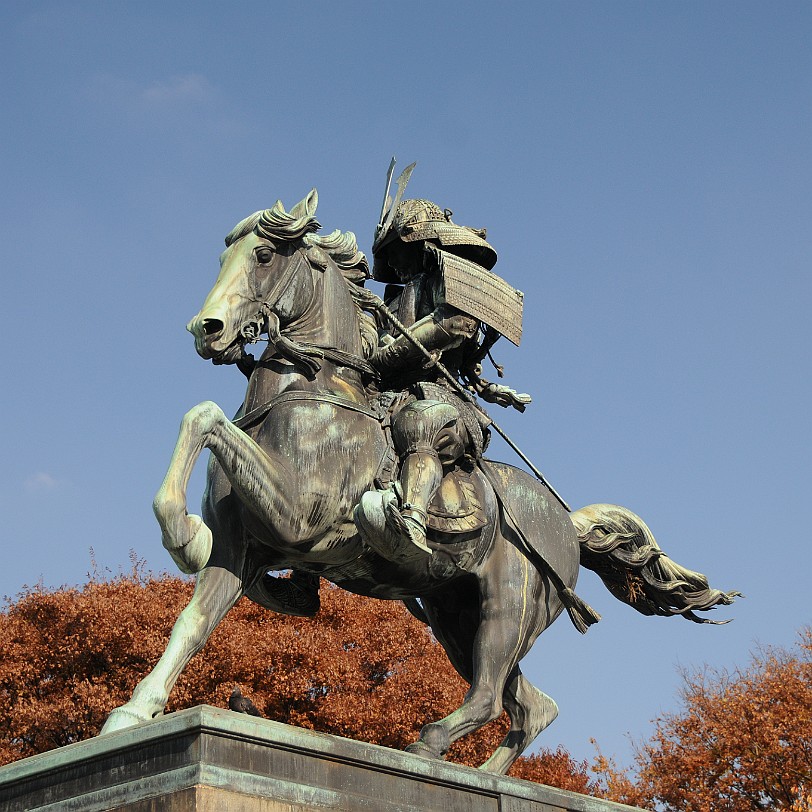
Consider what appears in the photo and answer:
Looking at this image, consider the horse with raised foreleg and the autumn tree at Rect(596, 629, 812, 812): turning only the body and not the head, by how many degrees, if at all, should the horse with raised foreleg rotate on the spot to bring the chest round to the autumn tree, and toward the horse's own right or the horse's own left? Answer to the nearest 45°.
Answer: approximately 135° to the horse's own right

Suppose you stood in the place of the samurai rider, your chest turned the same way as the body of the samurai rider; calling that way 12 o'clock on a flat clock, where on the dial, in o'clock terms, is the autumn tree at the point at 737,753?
The autumn tree is roughly at 5 o'clock from the samurai rider.

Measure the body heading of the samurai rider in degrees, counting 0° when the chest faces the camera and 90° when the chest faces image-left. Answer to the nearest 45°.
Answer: approximately 45°

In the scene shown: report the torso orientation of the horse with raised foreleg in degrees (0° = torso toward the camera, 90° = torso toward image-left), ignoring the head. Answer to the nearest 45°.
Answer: approximately 45°
